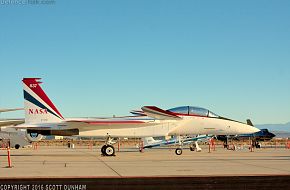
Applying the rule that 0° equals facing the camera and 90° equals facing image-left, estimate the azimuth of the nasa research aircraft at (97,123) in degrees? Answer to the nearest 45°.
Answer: approximately 270°

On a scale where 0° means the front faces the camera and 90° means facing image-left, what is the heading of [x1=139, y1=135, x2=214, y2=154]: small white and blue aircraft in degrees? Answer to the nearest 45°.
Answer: approximately 270°

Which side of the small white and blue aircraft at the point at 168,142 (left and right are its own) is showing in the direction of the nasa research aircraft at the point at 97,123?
right

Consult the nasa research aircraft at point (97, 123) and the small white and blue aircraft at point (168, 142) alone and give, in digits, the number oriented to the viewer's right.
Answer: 2

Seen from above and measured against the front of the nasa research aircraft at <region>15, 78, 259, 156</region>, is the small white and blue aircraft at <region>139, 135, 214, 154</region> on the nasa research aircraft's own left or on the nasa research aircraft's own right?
on the nasa research aircraft's own left
